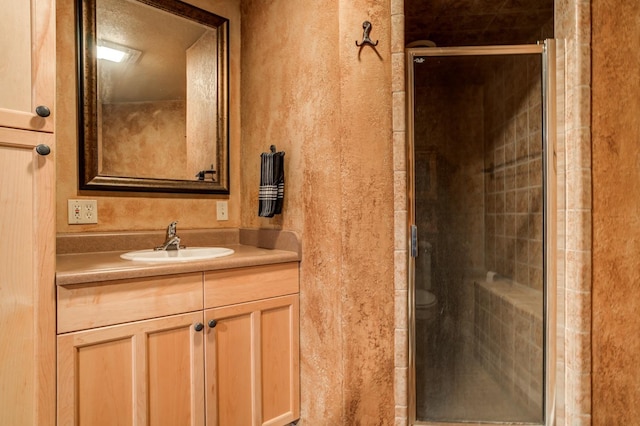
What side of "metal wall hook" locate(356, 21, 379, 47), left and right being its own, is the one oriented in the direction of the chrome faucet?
right

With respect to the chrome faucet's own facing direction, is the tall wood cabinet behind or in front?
in front

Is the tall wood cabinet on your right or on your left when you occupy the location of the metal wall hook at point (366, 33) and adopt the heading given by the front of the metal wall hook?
on your right

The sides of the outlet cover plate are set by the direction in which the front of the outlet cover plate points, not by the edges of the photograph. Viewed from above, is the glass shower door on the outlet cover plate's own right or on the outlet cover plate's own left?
on the outlet cover plate's own left

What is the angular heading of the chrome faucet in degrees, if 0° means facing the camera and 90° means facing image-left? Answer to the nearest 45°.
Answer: approximately 0°

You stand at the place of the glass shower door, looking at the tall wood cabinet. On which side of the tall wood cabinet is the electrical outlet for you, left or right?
right
